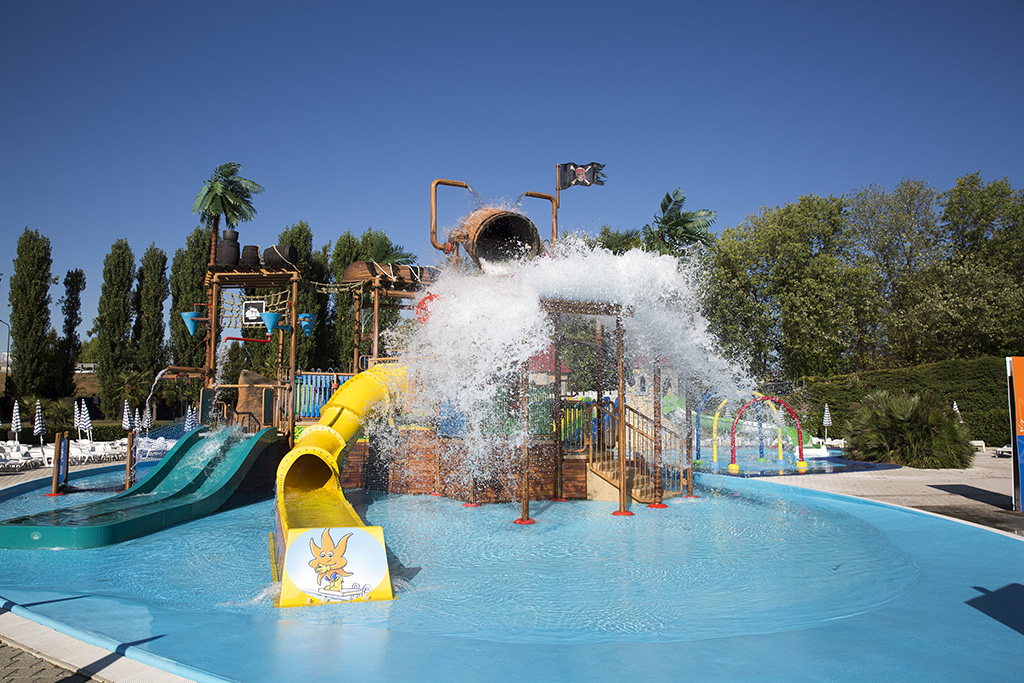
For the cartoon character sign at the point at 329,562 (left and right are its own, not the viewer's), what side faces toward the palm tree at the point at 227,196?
back

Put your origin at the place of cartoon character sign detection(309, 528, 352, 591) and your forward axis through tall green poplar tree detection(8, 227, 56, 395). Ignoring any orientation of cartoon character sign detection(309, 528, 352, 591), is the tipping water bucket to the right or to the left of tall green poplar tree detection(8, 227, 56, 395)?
right

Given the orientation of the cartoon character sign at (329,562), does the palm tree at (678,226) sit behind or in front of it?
behind

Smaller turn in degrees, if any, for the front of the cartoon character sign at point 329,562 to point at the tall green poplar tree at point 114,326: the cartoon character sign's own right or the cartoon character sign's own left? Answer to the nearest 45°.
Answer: approximately 180°

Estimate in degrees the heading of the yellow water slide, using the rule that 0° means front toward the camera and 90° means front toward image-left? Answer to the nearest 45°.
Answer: approximately 0°

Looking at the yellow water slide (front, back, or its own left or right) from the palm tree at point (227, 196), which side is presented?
back

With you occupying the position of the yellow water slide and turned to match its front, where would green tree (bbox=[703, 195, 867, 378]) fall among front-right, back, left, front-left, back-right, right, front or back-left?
back-left

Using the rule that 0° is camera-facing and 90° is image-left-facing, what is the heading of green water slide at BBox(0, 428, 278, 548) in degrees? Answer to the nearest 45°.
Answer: approximately 45°

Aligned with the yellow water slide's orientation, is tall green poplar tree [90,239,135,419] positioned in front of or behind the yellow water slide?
behind

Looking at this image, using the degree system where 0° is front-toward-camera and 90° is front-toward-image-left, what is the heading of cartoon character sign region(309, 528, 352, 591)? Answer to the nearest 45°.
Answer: approximately 0°

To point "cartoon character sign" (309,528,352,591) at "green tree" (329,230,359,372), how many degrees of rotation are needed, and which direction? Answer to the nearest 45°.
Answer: approximately 180°
